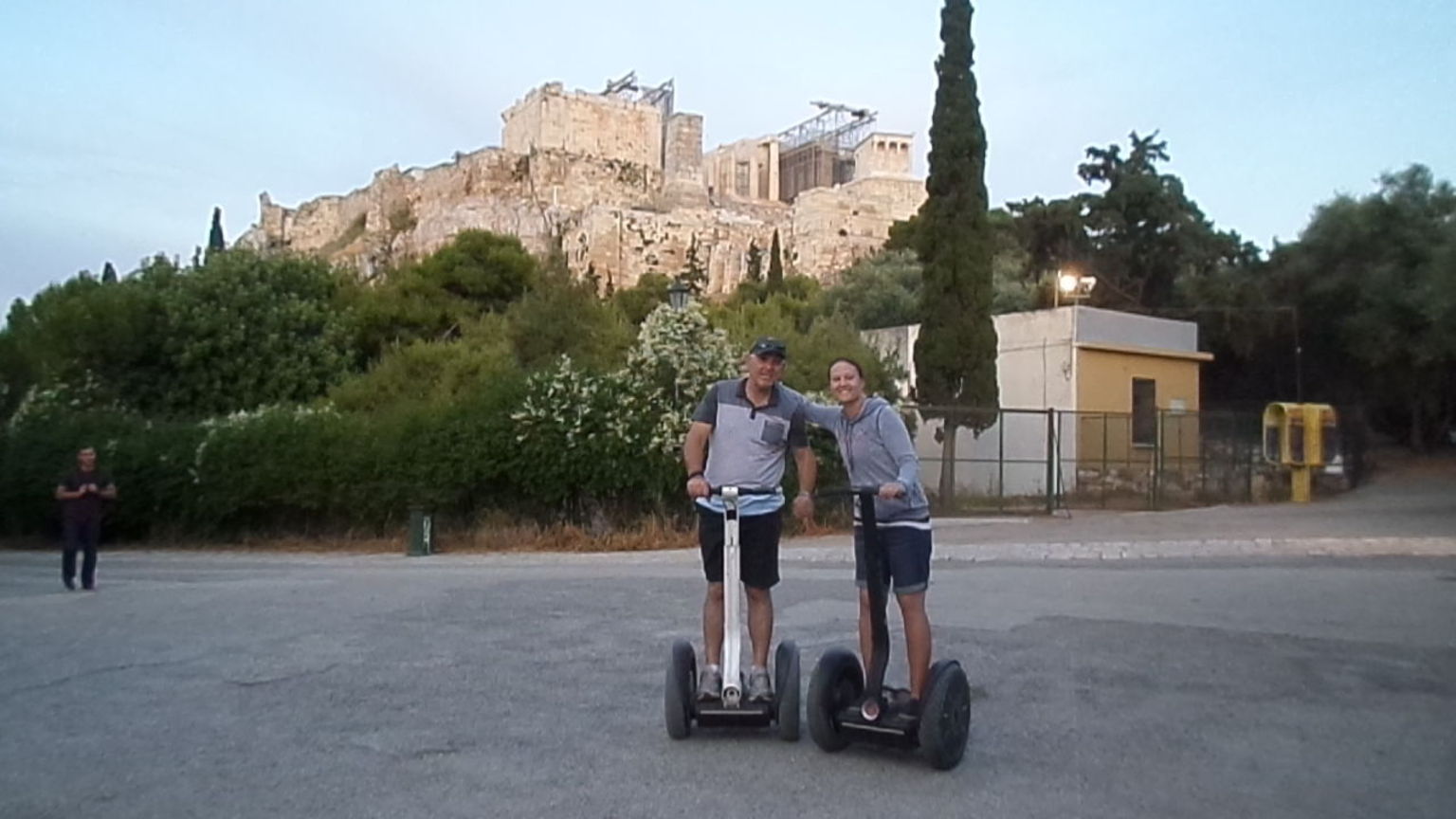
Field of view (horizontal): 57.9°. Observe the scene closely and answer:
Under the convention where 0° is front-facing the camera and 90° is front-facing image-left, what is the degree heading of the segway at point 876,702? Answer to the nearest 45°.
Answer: approximately 45°

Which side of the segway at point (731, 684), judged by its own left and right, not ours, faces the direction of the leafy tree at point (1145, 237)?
back

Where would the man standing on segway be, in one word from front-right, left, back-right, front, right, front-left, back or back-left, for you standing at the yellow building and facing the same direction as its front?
front-right

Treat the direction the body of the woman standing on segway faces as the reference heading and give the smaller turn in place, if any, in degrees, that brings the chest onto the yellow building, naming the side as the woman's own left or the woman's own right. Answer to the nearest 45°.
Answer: approximately 135° to the woman's own right

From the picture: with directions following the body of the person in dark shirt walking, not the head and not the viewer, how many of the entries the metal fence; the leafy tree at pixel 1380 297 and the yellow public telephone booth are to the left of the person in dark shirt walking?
3

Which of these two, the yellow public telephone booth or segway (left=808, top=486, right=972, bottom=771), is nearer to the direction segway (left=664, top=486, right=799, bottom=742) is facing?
the segway

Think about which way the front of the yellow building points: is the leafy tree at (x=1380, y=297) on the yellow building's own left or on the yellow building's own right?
on the yellow building's own left

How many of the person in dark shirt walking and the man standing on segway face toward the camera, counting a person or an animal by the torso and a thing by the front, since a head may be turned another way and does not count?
2

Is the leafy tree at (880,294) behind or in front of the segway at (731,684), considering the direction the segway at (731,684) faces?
behind

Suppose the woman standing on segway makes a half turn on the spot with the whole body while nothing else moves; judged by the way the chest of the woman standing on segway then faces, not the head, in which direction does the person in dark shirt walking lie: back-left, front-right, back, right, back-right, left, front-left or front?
left

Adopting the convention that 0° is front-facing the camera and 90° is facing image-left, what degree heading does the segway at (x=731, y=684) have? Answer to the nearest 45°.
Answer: approximately 0°
